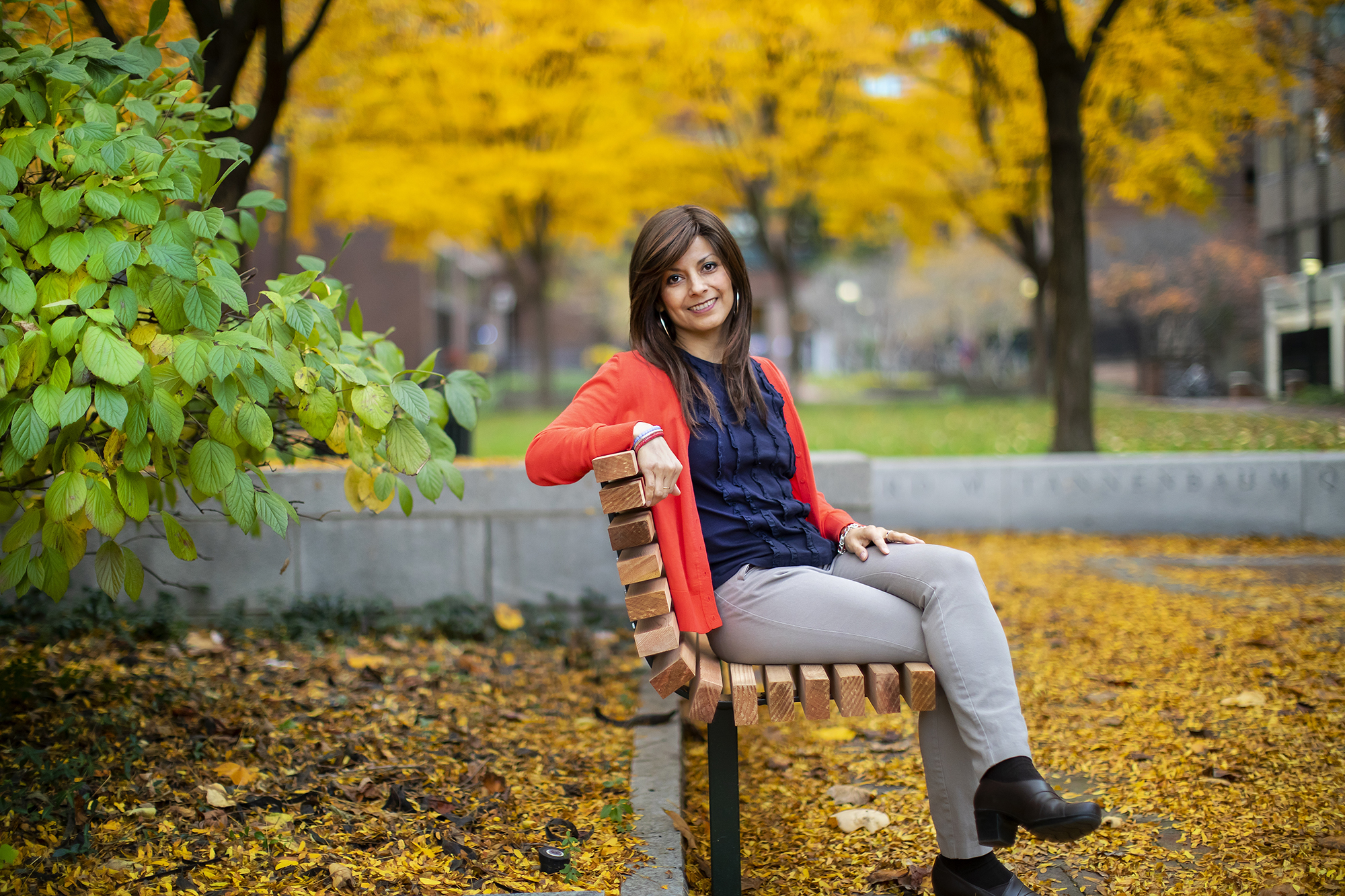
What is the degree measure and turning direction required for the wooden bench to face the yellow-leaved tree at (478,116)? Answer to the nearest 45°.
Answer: approximately 90° to its left

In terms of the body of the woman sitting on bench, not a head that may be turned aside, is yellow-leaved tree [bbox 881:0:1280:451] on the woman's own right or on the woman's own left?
on the woman's own left

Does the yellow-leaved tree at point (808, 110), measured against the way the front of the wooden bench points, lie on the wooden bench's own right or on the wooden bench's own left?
on the wooden bench's own left

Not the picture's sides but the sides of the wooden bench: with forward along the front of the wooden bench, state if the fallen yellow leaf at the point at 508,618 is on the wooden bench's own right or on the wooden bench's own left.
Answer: on the wooden bench's own left

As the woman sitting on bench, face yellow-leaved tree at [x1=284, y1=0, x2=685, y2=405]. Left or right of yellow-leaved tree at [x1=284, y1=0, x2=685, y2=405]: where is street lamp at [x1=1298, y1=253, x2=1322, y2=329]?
right

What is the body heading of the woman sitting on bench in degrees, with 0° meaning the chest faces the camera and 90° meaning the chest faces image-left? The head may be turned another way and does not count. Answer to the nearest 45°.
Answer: approximately 315°

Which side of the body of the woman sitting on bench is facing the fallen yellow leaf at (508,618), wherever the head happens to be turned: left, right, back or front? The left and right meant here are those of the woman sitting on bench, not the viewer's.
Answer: back

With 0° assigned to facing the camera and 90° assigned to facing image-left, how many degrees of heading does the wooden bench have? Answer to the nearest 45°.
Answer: approximately 270°

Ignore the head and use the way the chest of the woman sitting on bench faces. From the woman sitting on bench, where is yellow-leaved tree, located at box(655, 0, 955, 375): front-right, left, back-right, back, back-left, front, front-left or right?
back-left
